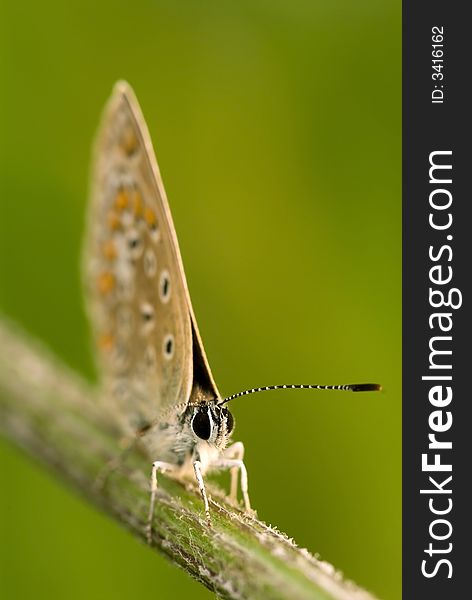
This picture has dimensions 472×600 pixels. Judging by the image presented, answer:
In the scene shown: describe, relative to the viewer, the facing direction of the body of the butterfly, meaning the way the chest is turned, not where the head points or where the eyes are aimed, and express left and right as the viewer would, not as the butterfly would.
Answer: facing the viewer and to the right of the viewer
